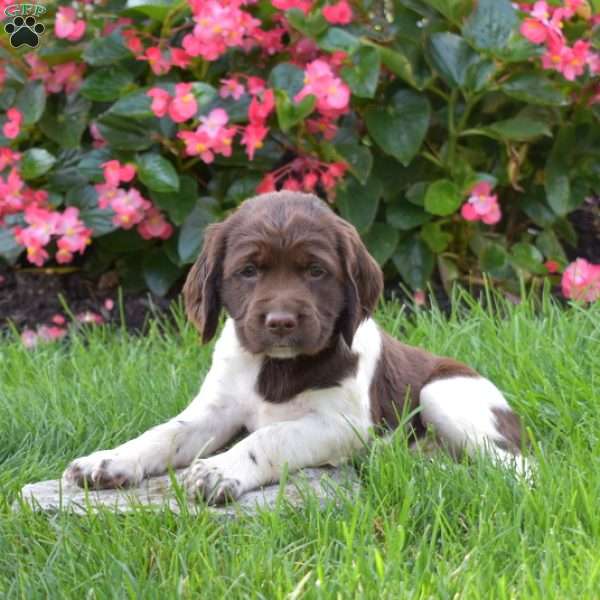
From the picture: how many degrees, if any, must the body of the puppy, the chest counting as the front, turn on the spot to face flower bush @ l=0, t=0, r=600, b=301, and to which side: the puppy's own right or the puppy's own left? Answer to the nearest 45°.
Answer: approximately 135° to the puppy's own right

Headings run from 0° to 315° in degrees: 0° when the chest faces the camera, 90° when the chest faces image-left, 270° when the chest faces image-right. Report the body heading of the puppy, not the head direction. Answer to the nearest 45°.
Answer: approximately 45°

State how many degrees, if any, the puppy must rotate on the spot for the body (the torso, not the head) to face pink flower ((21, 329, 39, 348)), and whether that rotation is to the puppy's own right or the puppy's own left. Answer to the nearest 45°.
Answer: approximately 90° to the puppy's own right

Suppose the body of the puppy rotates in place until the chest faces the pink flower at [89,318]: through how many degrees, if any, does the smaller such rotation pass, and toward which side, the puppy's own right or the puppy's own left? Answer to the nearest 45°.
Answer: approximately 90° to the puppy's own right

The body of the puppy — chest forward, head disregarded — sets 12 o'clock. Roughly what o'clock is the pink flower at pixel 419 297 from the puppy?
The pink flower is roughly at 5 o'clock from the puppy.
